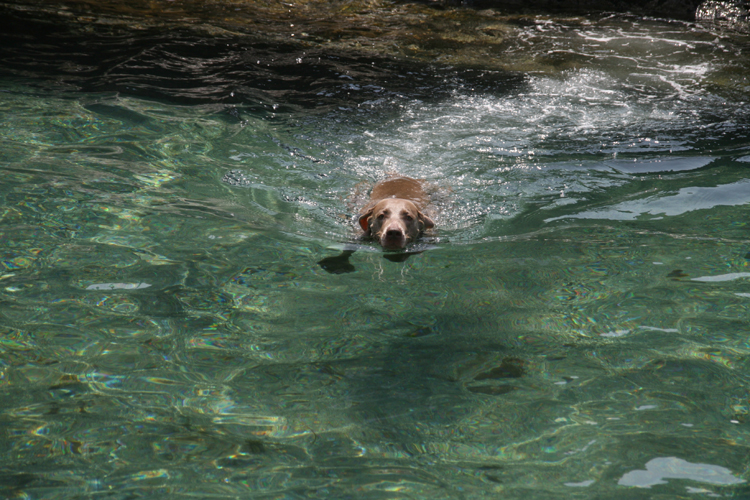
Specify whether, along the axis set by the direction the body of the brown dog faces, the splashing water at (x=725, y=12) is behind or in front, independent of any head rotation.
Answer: behind

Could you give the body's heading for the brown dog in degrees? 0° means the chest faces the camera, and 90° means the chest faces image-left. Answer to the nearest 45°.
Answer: approximately 0°
